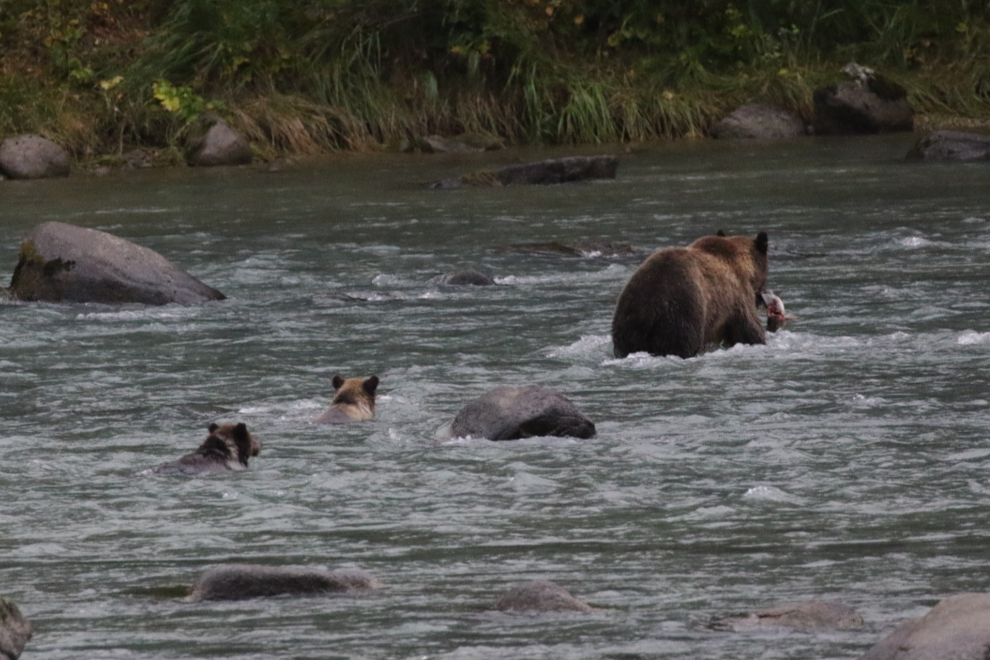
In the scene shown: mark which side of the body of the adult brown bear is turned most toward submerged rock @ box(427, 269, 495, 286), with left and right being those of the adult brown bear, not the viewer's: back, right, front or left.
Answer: left

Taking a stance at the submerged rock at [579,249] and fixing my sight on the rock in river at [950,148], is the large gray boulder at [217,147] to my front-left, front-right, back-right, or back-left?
front-left

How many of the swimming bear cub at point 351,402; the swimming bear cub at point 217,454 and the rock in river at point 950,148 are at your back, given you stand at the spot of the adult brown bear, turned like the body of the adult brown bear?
2

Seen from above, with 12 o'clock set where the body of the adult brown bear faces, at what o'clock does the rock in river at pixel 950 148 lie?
The rock in river is roughly at 11 o'clock from the adult brown bear.

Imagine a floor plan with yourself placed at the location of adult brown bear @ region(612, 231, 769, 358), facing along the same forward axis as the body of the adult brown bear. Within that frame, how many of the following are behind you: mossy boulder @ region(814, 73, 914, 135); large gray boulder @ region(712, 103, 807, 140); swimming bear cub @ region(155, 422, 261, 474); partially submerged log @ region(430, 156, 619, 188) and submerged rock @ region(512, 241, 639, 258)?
1

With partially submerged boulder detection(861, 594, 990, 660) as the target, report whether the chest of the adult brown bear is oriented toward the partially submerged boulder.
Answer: no

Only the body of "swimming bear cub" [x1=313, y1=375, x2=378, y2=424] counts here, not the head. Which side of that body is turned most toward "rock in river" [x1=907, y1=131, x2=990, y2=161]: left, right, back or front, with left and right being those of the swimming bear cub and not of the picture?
front

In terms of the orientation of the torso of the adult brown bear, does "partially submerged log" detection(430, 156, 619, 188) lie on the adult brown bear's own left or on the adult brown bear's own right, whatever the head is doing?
on the adult brown bear's own left

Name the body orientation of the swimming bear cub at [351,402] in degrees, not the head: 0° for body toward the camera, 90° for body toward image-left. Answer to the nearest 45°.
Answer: approximately 225°

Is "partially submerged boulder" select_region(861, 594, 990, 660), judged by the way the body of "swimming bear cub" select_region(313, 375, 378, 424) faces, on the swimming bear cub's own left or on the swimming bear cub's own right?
on the swimming bear cub's own right

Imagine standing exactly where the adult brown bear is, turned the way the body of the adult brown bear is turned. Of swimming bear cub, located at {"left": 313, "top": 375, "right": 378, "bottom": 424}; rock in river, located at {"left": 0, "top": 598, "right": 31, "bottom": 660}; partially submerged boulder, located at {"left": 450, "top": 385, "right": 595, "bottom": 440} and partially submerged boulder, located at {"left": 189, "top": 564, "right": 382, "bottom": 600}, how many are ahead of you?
0

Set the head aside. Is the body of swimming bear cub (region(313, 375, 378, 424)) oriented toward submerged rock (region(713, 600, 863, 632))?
no

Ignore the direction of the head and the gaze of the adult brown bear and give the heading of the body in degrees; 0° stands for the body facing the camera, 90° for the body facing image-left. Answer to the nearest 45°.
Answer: approximately 225°

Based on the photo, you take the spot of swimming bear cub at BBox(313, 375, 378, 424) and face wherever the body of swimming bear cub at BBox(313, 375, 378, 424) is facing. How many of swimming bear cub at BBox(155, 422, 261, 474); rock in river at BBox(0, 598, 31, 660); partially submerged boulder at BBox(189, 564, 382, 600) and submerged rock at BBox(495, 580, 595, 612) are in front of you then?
0
